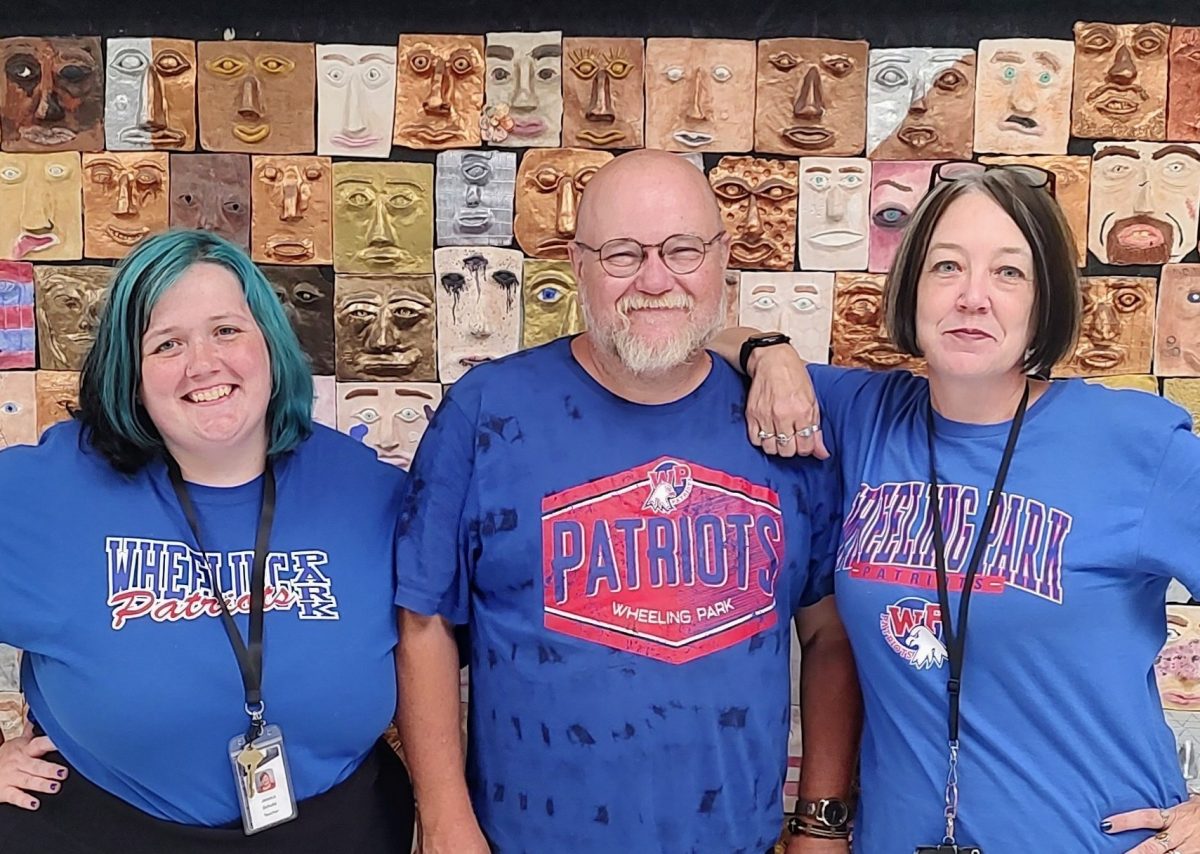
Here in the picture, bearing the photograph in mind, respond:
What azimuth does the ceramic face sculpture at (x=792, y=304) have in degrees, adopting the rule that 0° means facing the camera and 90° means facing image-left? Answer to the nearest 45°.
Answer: approximately 0°

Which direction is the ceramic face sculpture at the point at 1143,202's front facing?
toward the camera

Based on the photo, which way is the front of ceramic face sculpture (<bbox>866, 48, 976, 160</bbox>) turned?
toward the camera

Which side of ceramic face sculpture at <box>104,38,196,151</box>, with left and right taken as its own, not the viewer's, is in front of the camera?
front

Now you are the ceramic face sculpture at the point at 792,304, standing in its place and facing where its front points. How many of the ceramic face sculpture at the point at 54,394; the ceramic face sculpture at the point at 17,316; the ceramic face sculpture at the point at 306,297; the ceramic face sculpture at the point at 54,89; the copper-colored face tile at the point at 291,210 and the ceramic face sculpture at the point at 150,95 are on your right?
6

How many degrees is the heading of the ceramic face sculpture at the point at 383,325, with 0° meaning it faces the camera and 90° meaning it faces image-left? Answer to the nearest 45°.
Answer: approximately 0°
